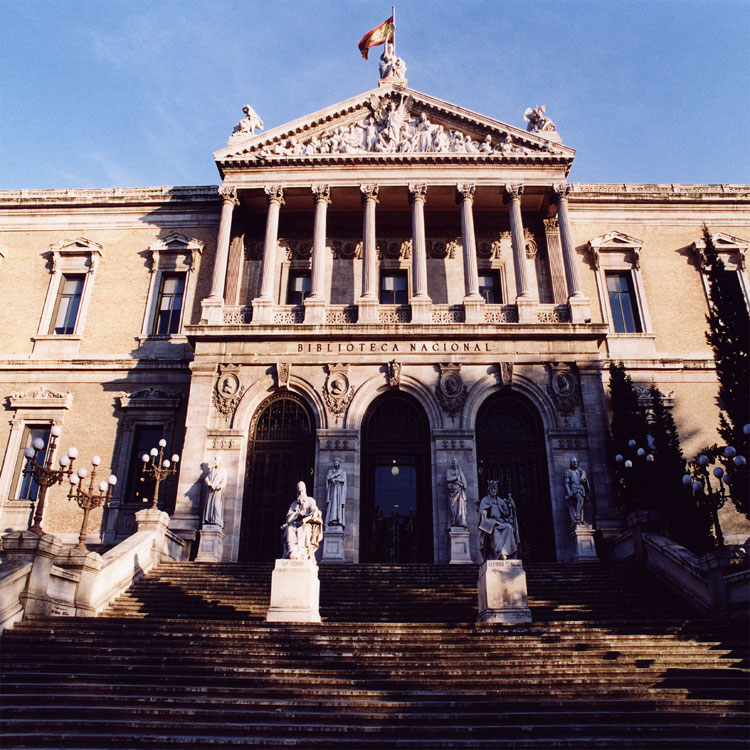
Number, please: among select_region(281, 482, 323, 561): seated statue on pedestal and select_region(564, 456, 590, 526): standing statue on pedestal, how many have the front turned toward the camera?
2

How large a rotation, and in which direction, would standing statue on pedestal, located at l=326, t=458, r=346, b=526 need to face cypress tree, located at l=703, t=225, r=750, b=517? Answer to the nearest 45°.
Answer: approximately 45° to its left

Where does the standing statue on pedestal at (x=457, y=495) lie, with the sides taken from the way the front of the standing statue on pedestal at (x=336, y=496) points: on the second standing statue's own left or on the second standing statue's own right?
on the second standing statue's own left

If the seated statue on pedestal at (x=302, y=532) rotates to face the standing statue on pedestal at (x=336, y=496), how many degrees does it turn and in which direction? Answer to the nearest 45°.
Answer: approximately 180°

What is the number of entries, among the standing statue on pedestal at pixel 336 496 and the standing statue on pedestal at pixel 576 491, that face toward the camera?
2
